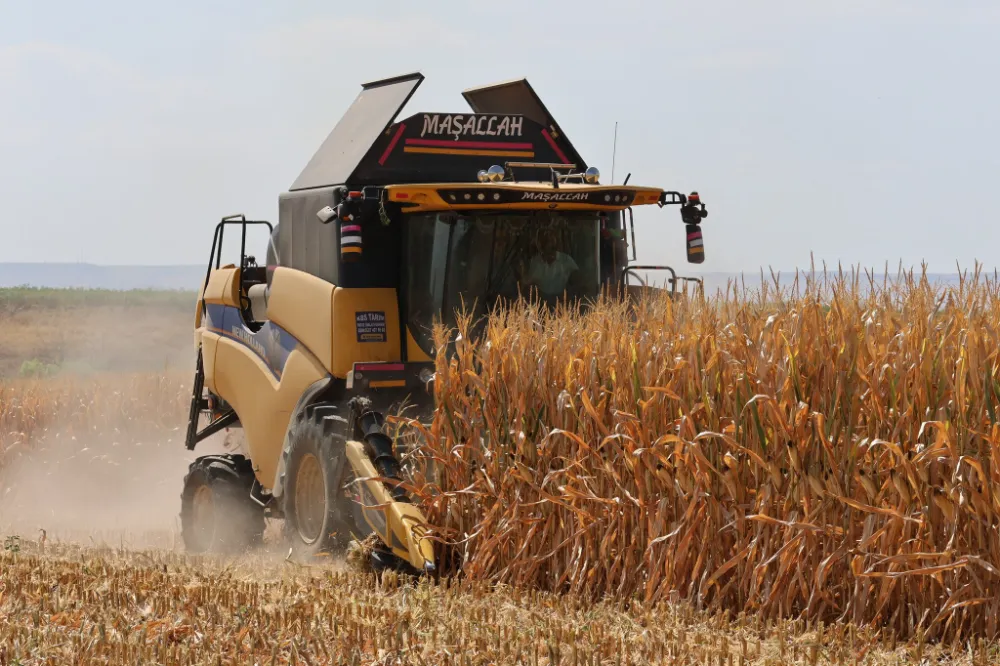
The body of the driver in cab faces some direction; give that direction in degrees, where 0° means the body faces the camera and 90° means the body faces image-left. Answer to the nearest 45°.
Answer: approximately 0°

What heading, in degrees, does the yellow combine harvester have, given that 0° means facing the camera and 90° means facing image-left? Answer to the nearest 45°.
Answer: approximately 315°
